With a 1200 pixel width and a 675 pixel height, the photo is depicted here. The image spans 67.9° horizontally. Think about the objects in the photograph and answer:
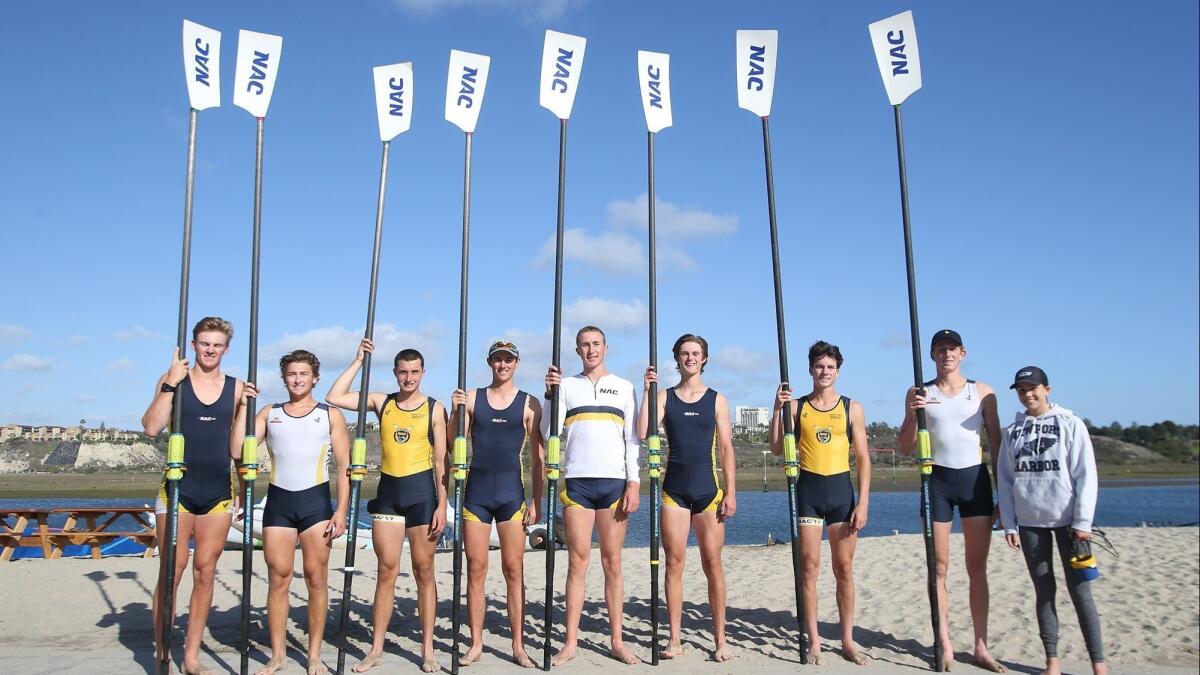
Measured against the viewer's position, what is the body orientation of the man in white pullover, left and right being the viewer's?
facing the viewer

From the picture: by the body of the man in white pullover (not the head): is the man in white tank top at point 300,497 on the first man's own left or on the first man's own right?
on the first man's own right

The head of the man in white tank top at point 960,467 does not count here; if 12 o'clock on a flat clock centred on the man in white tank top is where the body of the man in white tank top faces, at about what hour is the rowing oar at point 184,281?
The rowing oar is roughly at 2 o'clock from the man in white tank top.

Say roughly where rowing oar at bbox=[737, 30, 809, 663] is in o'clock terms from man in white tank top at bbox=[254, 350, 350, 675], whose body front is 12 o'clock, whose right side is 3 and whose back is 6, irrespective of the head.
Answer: The rowing oar is roughly at 9 o'clock from the man in white tank top.

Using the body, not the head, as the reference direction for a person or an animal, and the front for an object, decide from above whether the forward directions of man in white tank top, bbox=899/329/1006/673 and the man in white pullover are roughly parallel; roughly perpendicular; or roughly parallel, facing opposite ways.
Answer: roughly parallel

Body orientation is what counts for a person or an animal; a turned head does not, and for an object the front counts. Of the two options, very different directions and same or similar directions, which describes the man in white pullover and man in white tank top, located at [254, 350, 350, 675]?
same or similar directions

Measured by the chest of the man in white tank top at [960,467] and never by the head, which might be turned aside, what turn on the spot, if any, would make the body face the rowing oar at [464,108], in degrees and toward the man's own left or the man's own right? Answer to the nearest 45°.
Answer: approximately 90° to the man's own right

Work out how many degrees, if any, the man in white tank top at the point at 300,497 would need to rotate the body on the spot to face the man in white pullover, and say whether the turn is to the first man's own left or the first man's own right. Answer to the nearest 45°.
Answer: approximately 90° to the first man's own left

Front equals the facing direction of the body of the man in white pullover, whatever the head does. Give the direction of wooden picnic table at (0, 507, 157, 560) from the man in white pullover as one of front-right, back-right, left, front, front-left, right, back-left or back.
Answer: back-right

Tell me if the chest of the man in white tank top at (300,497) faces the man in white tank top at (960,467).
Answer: no

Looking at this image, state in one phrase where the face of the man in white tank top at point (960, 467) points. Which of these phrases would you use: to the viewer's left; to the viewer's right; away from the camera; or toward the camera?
toward the camera

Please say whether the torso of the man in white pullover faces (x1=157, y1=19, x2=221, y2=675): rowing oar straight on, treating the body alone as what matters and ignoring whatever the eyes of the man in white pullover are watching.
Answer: no

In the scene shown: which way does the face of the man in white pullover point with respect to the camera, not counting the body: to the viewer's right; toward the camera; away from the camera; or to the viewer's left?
toward the camera

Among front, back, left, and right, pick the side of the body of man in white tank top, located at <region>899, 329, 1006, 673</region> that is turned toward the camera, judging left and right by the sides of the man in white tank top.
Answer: front

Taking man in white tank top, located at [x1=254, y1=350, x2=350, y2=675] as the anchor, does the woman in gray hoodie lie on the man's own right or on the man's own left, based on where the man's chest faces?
on the man's own left

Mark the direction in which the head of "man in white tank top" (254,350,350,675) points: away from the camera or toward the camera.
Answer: toward the camera
